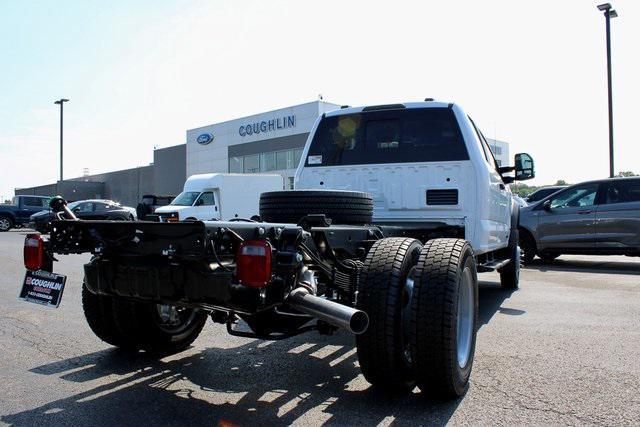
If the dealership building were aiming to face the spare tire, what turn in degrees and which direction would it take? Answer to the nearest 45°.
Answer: approximately 45° to its left

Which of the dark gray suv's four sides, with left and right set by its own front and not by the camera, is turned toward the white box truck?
front

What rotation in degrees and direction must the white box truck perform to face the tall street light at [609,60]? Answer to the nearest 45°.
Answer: approximately 90° to its left

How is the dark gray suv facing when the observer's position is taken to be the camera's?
facing to the left of the viewer

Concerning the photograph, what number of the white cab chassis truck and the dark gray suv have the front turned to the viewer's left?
1

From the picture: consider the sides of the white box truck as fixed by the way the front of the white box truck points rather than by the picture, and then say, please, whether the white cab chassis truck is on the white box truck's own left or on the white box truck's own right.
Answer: on the white box truck's own left

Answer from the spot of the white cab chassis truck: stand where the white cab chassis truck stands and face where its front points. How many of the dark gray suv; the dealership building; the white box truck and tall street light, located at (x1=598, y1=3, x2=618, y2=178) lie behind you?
0

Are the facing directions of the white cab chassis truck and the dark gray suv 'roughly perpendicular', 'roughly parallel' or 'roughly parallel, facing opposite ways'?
roughly perpendicular

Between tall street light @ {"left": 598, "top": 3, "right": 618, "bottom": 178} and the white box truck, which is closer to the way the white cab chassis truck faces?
the tall street light

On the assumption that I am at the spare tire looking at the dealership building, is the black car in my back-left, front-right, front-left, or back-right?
front-left

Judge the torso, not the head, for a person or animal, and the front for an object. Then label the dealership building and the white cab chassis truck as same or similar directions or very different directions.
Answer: very different directions

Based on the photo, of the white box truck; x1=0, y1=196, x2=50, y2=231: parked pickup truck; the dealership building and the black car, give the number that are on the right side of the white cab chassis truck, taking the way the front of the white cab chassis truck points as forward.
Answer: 0

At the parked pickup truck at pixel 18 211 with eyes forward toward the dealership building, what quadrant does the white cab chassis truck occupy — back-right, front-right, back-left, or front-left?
back-right

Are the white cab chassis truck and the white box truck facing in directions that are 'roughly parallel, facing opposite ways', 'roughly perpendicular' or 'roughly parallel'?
roughly parallel, facing opposite ways

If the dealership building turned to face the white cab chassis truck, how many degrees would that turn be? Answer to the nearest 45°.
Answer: approximately 45° to its left

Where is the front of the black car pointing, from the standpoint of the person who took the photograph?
facing the viewer and to the left of the viewer

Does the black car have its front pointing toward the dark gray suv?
no
